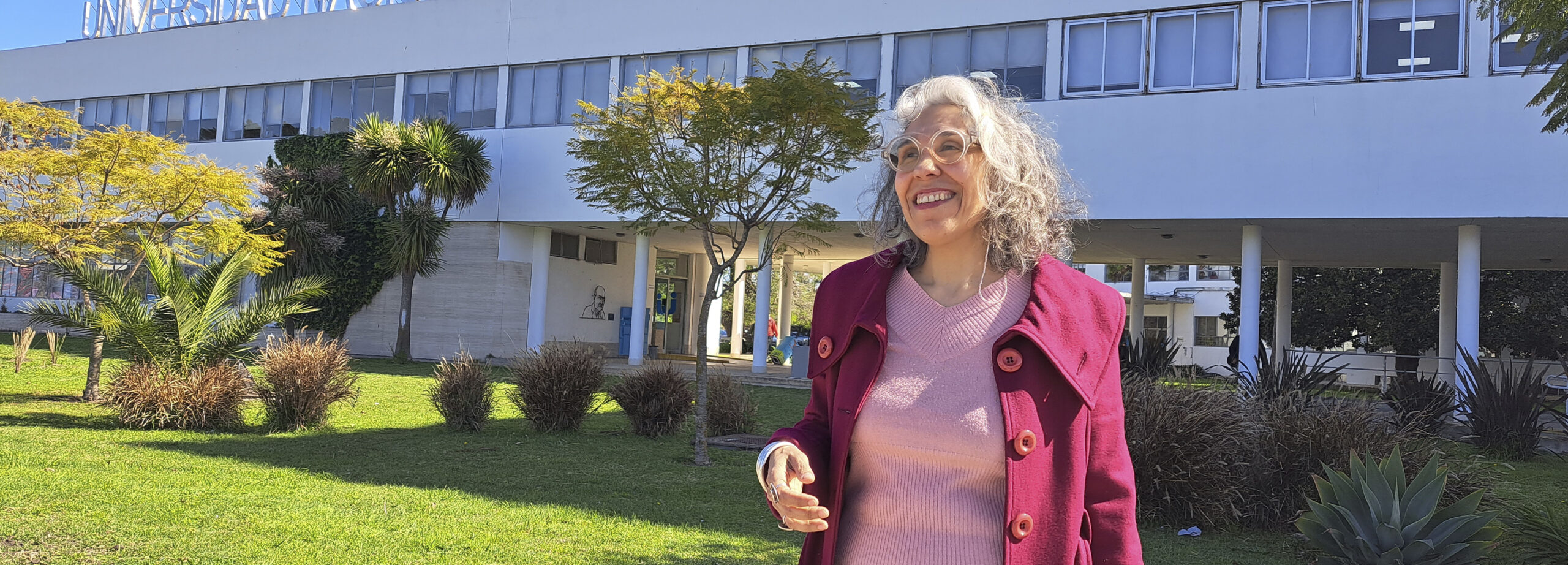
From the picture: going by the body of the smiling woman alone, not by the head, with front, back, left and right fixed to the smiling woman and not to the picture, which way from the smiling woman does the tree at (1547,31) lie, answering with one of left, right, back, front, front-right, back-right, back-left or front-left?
back

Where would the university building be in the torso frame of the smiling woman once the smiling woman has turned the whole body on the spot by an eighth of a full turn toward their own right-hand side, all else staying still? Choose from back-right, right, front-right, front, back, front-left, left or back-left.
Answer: right

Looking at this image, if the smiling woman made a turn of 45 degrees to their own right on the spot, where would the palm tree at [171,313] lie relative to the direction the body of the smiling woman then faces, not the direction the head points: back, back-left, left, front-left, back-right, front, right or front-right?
front-right

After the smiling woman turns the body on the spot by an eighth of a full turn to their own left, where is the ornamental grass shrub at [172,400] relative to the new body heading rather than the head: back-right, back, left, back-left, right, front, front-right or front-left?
back-right

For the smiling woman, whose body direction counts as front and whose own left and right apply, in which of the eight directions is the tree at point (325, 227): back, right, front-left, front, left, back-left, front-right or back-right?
right

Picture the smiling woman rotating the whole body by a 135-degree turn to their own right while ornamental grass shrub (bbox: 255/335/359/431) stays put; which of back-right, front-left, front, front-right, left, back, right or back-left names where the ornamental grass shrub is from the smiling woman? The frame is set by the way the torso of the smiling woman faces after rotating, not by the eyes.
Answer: front-left

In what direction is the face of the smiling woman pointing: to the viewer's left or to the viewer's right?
to the viewer's left

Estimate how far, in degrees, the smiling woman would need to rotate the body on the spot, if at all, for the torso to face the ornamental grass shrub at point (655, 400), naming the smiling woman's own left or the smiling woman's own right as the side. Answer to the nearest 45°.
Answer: approximately 135° to the smiling woman's own right

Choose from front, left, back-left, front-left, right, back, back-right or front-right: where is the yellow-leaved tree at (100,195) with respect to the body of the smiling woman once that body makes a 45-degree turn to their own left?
back-right

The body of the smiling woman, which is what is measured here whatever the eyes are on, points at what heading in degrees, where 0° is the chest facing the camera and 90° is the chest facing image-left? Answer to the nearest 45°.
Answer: approximately 45°

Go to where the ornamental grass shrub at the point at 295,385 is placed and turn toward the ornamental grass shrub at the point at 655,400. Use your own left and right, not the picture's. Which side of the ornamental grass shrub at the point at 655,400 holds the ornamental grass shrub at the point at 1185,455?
right
